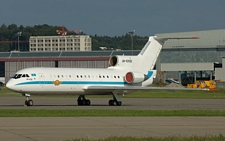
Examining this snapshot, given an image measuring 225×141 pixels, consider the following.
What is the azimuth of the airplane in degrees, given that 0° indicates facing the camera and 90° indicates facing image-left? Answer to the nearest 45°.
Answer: approximately 45°
